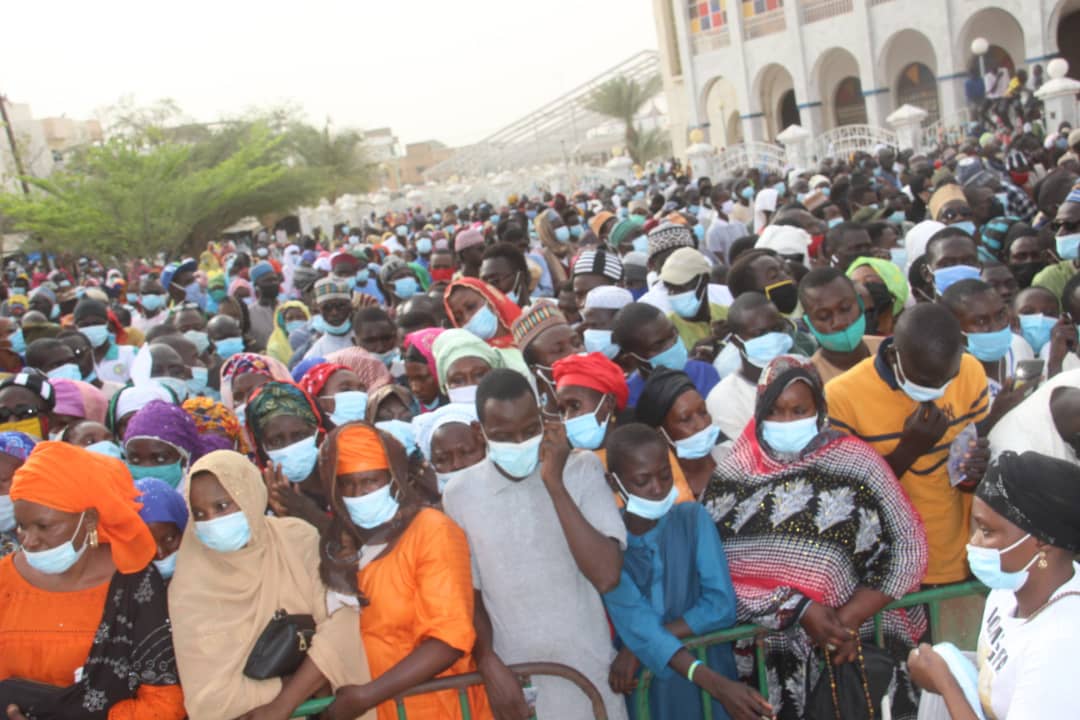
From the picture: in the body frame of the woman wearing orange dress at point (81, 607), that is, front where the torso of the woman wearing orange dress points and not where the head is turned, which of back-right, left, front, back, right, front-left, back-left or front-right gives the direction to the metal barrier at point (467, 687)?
left

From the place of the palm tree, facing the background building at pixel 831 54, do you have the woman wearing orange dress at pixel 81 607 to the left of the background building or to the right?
right

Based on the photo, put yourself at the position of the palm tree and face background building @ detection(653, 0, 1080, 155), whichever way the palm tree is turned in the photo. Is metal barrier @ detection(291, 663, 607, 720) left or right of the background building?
right

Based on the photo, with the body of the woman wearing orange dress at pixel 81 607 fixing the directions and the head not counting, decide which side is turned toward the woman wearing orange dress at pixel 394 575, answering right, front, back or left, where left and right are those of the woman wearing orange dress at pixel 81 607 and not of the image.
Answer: left

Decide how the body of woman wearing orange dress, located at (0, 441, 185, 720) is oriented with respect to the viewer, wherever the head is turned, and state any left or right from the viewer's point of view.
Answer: facing the viewer and to the left of the viewer

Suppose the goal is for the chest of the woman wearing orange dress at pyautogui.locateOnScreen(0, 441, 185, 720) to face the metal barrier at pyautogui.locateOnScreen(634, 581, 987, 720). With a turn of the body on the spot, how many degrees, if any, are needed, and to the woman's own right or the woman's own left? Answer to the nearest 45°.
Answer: approximately 90° to the woman's own left

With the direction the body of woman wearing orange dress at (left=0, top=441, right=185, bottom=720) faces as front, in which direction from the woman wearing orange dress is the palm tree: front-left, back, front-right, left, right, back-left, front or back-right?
back
